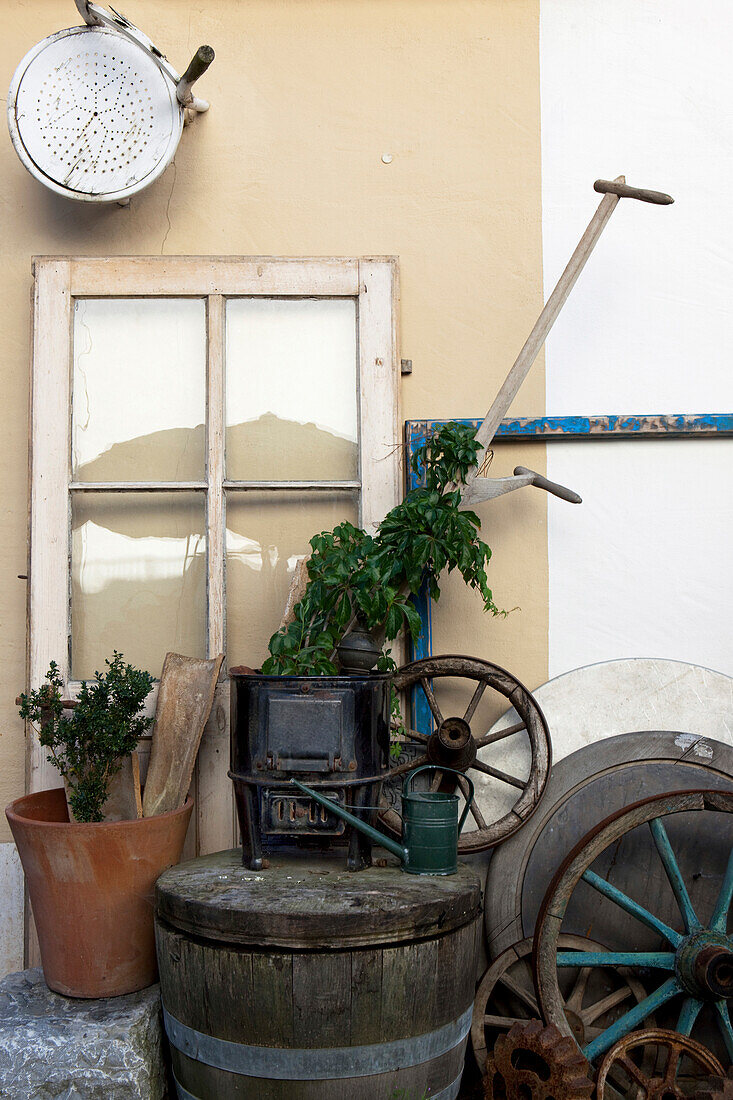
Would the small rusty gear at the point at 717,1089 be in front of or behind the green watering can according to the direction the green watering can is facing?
behind

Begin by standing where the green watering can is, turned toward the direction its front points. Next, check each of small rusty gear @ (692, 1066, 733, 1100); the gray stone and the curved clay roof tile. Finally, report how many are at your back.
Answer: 1

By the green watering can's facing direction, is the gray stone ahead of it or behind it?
ahead

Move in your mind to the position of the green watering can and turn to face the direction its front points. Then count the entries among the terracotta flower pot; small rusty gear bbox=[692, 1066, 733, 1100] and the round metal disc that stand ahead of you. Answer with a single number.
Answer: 1

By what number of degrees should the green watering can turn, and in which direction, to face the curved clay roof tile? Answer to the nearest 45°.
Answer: approximately 45° to its right

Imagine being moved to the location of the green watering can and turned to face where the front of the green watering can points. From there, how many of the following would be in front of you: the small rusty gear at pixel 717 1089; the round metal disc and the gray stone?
1

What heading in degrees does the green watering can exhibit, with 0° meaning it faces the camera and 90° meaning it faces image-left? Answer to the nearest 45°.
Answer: approximately 90°
